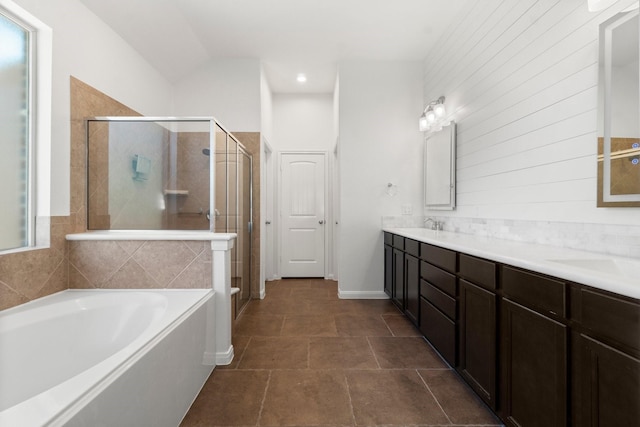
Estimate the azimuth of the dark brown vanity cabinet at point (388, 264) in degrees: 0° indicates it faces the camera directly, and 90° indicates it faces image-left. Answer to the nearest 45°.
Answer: approximately 90°

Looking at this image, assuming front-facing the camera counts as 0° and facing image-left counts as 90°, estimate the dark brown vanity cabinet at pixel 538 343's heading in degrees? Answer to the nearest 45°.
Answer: approximately 45°

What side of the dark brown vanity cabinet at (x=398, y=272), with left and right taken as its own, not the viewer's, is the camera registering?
left

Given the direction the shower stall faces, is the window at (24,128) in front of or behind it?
behind

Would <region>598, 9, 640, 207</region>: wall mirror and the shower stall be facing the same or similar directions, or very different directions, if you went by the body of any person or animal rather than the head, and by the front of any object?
very different directions

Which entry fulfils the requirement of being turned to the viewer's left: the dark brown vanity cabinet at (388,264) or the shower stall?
the dark brown vanity cabinet

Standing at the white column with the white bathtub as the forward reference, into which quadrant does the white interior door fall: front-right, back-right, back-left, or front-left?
back-right

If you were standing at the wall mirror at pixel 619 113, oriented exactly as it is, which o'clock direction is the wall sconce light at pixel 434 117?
The wall sconce light is roughly at 3 o'clock from the wall mirror.

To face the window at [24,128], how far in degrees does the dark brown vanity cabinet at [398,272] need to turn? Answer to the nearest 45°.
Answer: approximately 45° to its left
